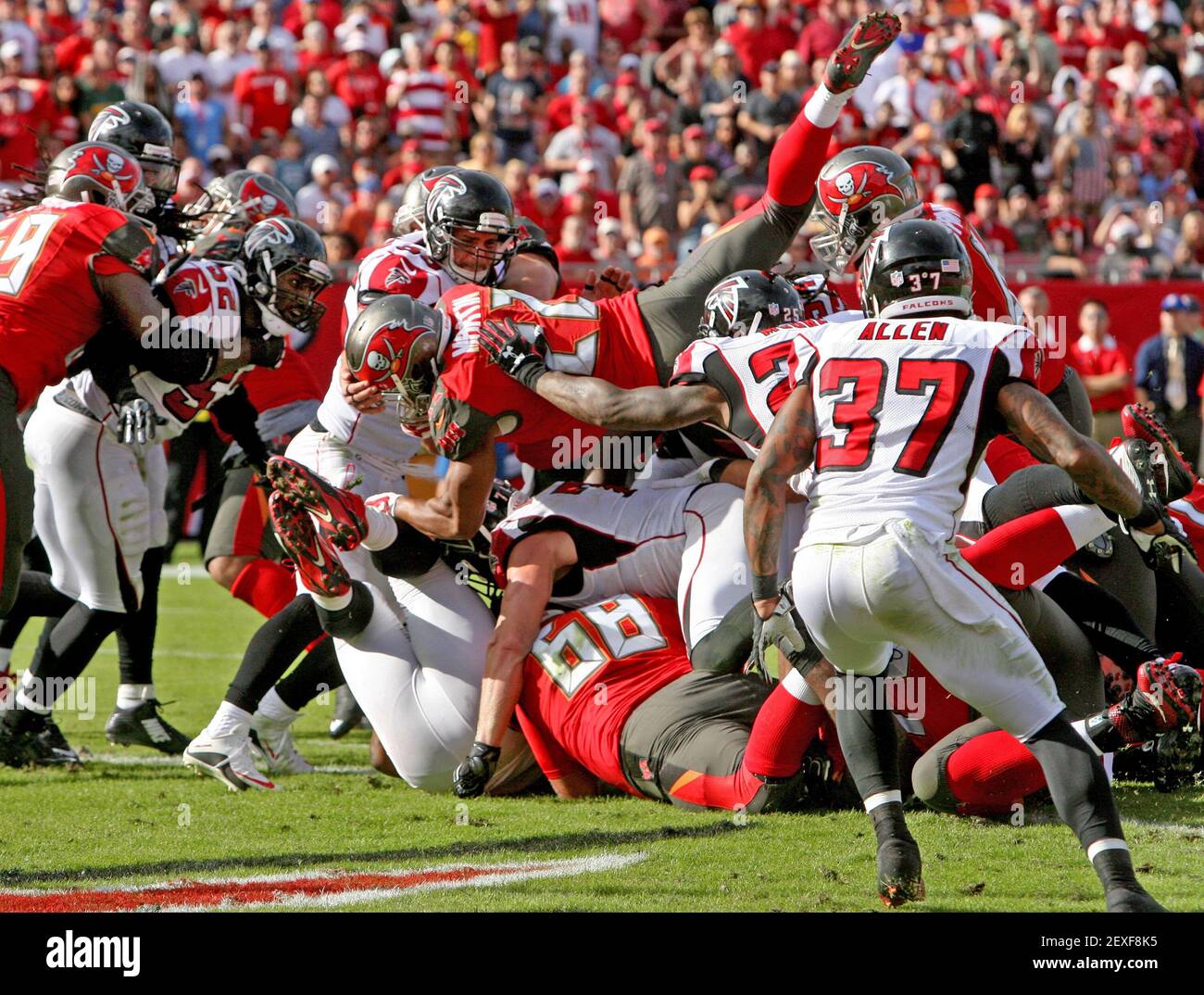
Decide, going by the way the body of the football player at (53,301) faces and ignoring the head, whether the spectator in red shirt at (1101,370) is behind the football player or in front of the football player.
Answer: in front

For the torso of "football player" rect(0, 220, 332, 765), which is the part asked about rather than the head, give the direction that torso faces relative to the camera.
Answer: to the viewer's right

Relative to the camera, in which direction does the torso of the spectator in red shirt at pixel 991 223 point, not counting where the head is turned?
toward the camera

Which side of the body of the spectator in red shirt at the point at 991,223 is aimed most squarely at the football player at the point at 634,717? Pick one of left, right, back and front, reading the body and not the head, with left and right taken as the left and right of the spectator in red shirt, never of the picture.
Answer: front

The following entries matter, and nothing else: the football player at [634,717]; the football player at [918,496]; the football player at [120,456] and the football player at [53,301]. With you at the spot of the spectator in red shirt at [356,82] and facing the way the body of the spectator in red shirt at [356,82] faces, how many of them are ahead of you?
4

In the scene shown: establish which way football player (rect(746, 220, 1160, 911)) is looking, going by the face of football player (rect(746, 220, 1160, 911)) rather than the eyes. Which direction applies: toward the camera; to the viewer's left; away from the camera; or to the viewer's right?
away from the camera

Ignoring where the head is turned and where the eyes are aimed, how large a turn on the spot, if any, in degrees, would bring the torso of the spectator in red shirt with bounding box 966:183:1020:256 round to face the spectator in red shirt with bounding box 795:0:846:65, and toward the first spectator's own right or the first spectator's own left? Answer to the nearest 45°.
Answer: approximately 135° to the first spectator's own right

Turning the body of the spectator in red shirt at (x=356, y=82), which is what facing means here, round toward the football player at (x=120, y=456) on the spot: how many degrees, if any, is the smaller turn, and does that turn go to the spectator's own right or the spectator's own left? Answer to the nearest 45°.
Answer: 0° — they already face them

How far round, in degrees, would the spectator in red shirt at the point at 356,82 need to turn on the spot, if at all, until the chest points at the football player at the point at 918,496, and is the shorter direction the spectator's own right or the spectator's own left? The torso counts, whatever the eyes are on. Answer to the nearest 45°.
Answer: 0° — they already face them

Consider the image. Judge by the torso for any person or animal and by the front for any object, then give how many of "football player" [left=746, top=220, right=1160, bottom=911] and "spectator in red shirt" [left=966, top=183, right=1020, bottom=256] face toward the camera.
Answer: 1

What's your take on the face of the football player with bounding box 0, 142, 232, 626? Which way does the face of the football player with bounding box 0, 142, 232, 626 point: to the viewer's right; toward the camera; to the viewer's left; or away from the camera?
to the viewer's right

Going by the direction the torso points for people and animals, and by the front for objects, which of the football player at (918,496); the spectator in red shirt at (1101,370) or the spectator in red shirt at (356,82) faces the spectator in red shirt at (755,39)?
the football player

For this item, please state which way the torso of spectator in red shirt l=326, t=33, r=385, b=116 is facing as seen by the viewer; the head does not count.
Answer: toward the camera

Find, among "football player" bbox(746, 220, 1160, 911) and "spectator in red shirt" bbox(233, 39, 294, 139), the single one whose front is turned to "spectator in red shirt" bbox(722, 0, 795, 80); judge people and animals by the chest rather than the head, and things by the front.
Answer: the football player
